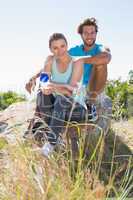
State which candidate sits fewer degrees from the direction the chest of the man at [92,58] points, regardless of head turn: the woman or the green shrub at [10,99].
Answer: the woman

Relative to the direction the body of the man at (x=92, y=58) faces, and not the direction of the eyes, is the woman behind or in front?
in front

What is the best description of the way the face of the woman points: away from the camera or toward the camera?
toward the camera

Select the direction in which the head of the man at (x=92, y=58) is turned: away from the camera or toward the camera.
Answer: toward the camera

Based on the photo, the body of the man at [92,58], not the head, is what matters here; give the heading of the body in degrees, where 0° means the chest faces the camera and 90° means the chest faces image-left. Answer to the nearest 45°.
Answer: approximately 0°
